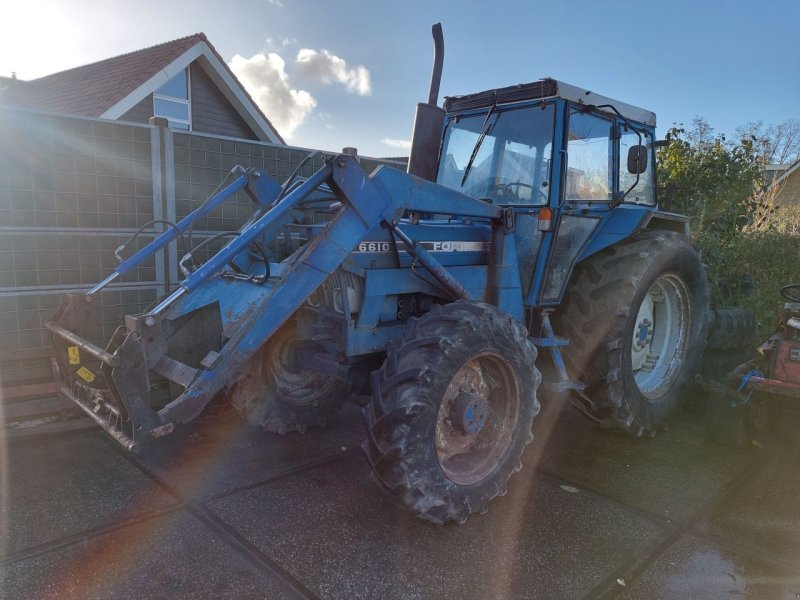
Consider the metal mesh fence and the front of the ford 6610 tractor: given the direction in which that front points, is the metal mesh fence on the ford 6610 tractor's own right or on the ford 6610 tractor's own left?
on the ford 6610 tractor's own right

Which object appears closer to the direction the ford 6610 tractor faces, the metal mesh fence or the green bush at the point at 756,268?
the metal mesh fence

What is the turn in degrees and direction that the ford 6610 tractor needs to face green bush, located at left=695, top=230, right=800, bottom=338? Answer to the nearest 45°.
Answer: approximately 180°

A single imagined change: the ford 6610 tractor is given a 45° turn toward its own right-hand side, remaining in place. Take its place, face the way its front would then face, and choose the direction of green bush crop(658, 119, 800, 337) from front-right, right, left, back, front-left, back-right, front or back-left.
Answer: back-right

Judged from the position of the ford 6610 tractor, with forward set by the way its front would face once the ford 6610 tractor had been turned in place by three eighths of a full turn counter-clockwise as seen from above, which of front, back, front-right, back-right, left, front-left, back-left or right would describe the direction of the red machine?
front
